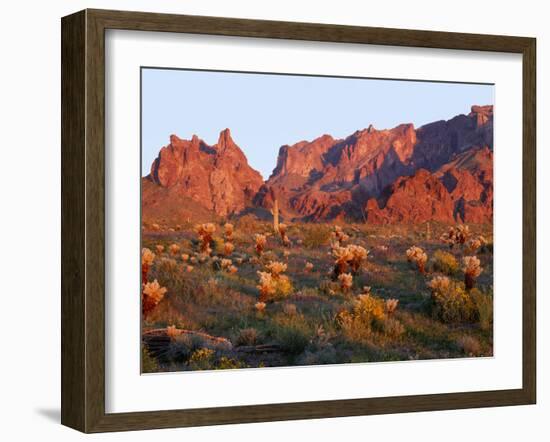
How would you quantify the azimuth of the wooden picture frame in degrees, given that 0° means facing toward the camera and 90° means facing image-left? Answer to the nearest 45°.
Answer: approximately 315°
